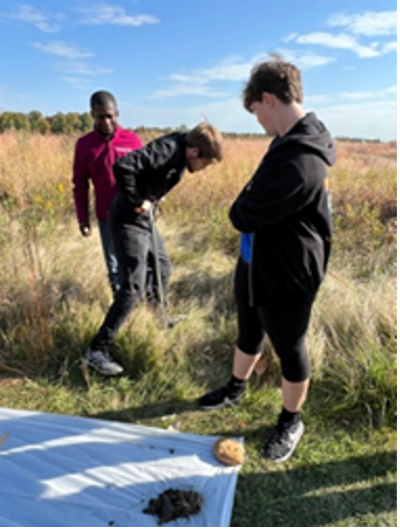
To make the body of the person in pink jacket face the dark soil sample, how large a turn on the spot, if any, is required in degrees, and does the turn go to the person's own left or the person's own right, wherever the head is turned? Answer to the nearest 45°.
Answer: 0° — they already face it

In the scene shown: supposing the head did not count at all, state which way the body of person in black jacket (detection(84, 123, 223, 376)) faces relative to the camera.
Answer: to the viewer's right

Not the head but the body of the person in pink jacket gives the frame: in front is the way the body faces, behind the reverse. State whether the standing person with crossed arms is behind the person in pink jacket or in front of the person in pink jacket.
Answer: in front

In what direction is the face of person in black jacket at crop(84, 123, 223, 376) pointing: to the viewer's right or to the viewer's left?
to the viewer's right

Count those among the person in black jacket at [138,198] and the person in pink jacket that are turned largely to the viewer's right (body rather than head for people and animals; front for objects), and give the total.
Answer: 1

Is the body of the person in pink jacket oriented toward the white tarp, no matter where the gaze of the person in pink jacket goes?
yes

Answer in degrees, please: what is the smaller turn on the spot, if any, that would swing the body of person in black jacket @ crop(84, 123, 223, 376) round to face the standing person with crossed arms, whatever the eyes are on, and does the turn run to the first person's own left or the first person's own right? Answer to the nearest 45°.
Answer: approximately 45° to the first person's own right

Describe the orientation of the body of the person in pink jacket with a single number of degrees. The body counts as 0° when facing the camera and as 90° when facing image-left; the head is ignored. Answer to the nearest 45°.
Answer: approximately 0°

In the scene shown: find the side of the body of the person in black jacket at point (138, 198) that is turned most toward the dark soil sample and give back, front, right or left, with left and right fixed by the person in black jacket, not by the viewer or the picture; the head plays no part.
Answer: right

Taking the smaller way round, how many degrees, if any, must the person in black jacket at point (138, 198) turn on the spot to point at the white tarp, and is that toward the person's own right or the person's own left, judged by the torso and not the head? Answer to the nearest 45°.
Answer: approximately 90° to the person's own right
